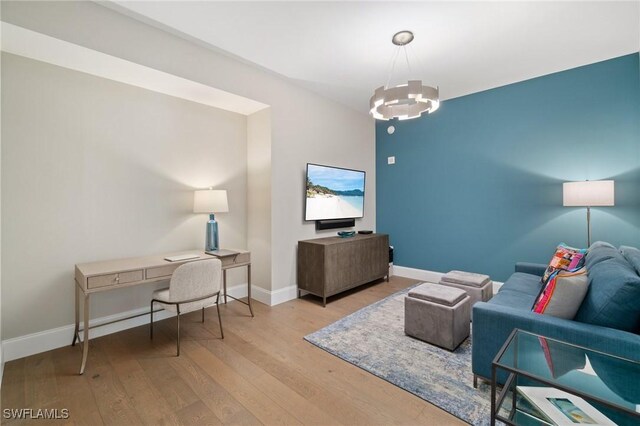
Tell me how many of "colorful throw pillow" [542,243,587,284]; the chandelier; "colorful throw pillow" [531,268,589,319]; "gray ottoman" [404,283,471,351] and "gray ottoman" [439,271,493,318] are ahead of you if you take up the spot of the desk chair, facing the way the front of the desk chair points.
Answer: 0

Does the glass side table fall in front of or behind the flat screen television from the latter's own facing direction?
in front

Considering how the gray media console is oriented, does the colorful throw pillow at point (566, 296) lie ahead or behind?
ahead

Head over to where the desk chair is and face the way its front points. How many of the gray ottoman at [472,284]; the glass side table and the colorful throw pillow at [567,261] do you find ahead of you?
0

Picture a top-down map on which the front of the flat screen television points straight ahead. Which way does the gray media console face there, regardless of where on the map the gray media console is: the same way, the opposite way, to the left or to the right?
the same way

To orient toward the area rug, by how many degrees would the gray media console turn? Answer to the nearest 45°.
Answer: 0° — it already faces it

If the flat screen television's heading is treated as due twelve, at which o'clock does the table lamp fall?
The table lamp is roughly at 3 o'clock from the flat screen television.

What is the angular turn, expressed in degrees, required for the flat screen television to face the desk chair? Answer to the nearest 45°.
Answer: approximately 90° to its right

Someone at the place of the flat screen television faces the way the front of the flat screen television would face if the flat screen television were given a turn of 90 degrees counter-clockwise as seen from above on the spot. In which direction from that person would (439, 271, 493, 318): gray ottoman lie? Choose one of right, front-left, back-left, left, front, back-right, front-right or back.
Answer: right

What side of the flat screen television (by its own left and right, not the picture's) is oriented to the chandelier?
front

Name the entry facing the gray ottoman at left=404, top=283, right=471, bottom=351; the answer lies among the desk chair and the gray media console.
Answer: the gray media console

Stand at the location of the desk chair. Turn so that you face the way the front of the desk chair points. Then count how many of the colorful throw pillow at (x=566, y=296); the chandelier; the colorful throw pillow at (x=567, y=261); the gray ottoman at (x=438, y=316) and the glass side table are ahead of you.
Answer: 0

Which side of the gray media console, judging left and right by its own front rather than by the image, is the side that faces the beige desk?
right

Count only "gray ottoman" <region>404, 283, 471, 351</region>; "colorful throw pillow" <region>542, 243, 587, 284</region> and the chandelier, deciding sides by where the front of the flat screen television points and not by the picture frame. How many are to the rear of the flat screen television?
0

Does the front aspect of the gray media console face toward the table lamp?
no

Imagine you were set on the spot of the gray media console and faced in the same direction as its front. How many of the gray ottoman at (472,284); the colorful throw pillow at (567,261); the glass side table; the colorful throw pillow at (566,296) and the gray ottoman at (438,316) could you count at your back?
0

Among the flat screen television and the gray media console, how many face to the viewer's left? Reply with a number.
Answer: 0

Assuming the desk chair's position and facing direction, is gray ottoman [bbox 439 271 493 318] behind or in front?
behind

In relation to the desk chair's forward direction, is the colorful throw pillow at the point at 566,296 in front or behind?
behind

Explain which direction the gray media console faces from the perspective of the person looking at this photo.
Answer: facing the viewer and to the right of the viewer

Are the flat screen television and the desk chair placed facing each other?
no
